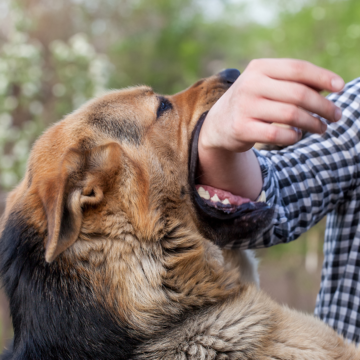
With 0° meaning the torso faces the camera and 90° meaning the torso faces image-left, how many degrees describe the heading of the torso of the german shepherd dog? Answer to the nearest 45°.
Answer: approximately 270°
